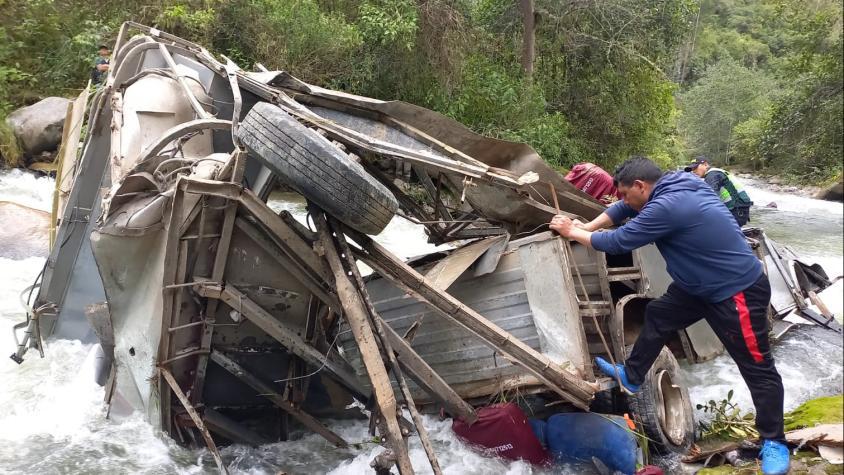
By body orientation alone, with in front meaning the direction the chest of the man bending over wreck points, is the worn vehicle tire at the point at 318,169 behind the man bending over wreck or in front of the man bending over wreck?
in front

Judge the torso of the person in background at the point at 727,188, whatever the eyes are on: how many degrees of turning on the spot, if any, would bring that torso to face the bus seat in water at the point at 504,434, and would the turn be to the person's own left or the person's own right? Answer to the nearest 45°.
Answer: approximately 90° to the person's own left

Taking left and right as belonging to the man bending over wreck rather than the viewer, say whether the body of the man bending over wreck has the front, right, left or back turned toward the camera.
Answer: left

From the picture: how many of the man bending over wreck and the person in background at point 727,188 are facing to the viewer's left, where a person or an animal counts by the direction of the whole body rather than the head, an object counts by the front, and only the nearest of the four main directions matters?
2

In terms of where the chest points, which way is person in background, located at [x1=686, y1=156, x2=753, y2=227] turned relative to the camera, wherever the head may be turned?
to the viewer's left

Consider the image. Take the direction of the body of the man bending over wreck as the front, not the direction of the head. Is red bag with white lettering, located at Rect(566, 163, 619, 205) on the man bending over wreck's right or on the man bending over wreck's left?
on the man bending over wreck's right

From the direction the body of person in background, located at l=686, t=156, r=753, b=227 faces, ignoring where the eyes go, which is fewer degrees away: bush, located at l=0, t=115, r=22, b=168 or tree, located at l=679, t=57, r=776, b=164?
the bush

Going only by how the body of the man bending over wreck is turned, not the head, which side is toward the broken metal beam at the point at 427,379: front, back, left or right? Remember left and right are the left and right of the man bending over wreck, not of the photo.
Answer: front

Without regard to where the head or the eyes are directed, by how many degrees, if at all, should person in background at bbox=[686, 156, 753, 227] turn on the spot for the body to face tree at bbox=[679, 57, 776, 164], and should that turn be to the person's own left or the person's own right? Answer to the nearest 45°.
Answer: approximately 90° to the person's own right

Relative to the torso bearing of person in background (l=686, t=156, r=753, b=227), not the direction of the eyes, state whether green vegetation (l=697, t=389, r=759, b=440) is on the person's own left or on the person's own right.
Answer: on the person's own left
